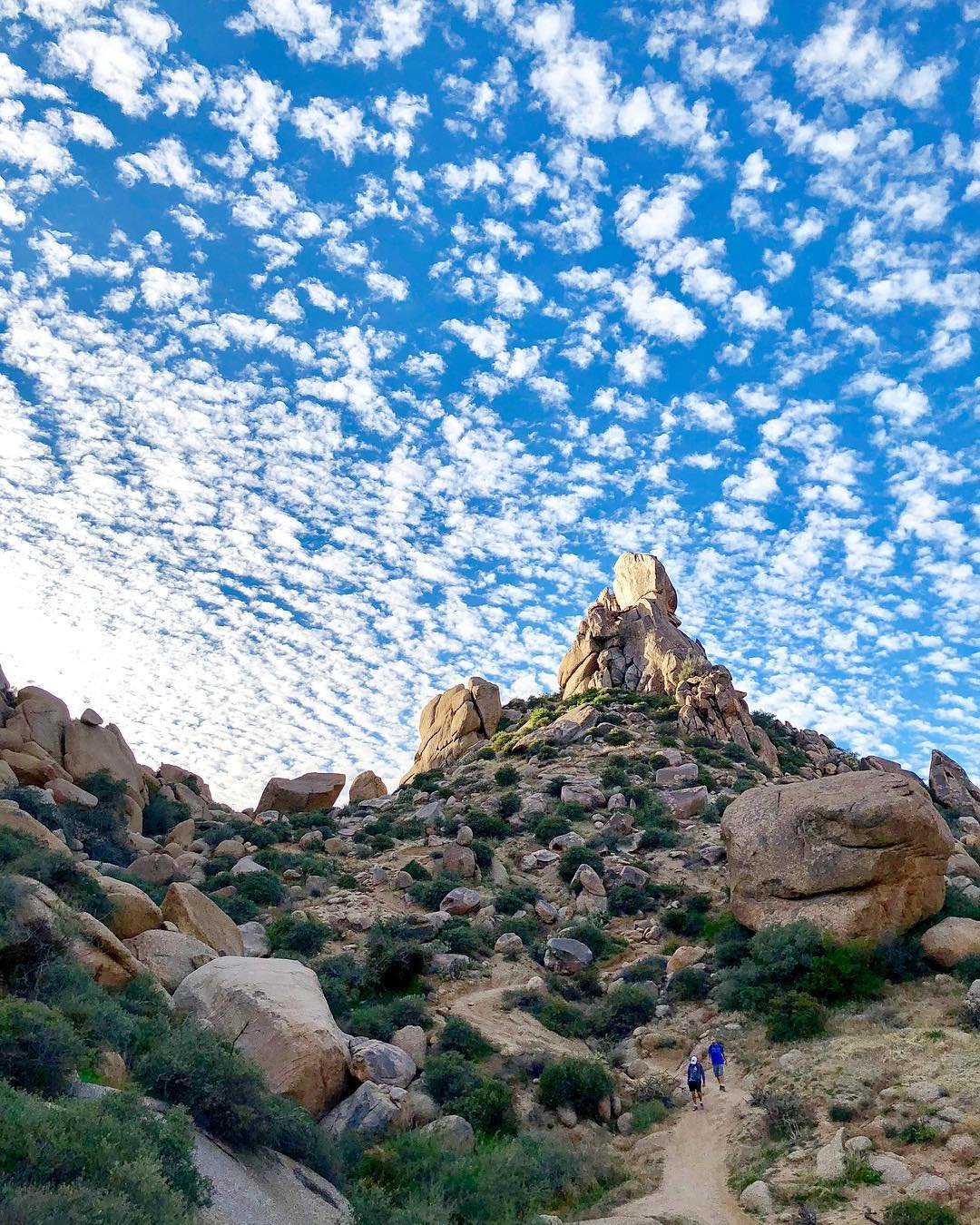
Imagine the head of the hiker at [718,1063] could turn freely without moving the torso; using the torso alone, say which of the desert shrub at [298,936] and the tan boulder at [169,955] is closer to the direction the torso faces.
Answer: the desert shrub

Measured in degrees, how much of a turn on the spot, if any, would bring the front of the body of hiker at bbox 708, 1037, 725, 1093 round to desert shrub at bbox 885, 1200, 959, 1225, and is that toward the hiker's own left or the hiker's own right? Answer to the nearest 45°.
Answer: approximately 180°

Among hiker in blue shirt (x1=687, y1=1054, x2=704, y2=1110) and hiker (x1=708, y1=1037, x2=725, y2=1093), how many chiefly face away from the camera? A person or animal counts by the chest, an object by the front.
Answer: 2

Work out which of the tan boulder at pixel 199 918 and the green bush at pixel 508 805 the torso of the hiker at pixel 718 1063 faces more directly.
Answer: the green bush

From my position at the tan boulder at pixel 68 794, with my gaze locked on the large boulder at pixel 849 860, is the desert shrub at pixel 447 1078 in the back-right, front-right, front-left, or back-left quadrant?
front-right

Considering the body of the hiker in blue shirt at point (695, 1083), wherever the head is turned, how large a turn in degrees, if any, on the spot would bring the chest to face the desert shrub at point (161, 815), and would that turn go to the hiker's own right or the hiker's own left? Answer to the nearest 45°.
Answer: approximately 45° to the hiker's own left

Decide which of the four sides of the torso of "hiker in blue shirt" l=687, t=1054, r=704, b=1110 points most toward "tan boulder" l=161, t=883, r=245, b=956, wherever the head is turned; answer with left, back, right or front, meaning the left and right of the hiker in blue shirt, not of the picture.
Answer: left

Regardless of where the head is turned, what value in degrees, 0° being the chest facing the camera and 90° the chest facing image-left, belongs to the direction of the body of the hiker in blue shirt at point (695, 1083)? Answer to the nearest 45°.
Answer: approximately 180°

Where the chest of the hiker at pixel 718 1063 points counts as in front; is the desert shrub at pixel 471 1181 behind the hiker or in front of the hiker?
behind

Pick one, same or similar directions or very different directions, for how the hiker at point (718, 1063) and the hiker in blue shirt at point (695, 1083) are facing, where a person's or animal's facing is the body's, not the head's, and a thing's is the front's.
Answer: same or similar directions

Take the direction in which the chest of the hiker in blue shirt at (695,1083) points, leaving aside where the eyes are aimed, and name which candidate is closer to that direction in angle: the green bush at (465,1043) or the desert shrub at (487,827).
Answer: the desert shrub
